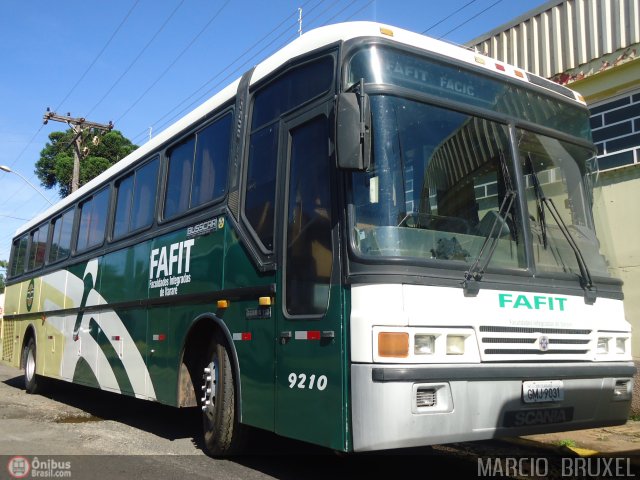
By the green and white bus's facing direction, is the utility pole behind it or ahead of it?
behind

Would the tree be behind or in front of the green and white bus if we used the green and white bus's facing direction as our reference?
behind

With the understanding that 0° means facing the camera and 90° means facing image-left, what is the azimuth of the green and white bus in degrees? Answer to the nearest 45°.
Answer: approximately 315°
